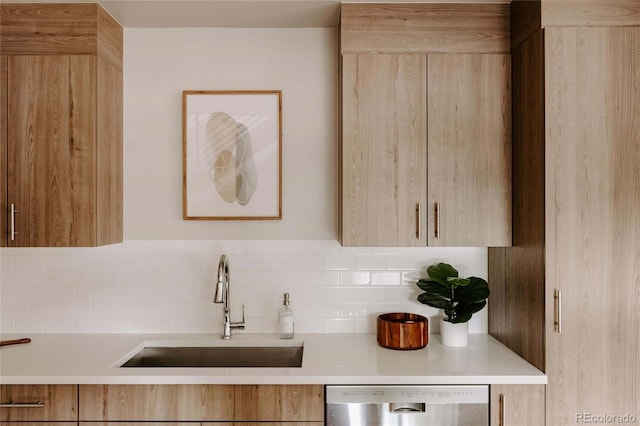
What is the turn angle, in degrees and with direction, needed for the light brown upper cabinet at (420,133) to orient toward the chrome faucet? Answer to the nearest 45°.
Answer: approximately 90° to its right

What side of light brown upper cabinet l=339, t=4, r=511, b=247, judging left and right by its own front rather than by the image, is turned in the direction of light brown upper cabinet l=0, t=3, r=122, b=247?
right

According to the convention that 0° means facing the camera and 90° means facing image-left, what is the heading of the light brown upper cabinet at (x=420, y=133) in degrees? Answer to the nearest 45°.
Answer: approximately 0°

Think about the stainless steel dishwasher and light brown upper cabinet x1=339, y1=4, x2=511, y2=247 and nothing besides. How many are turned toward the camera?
2
